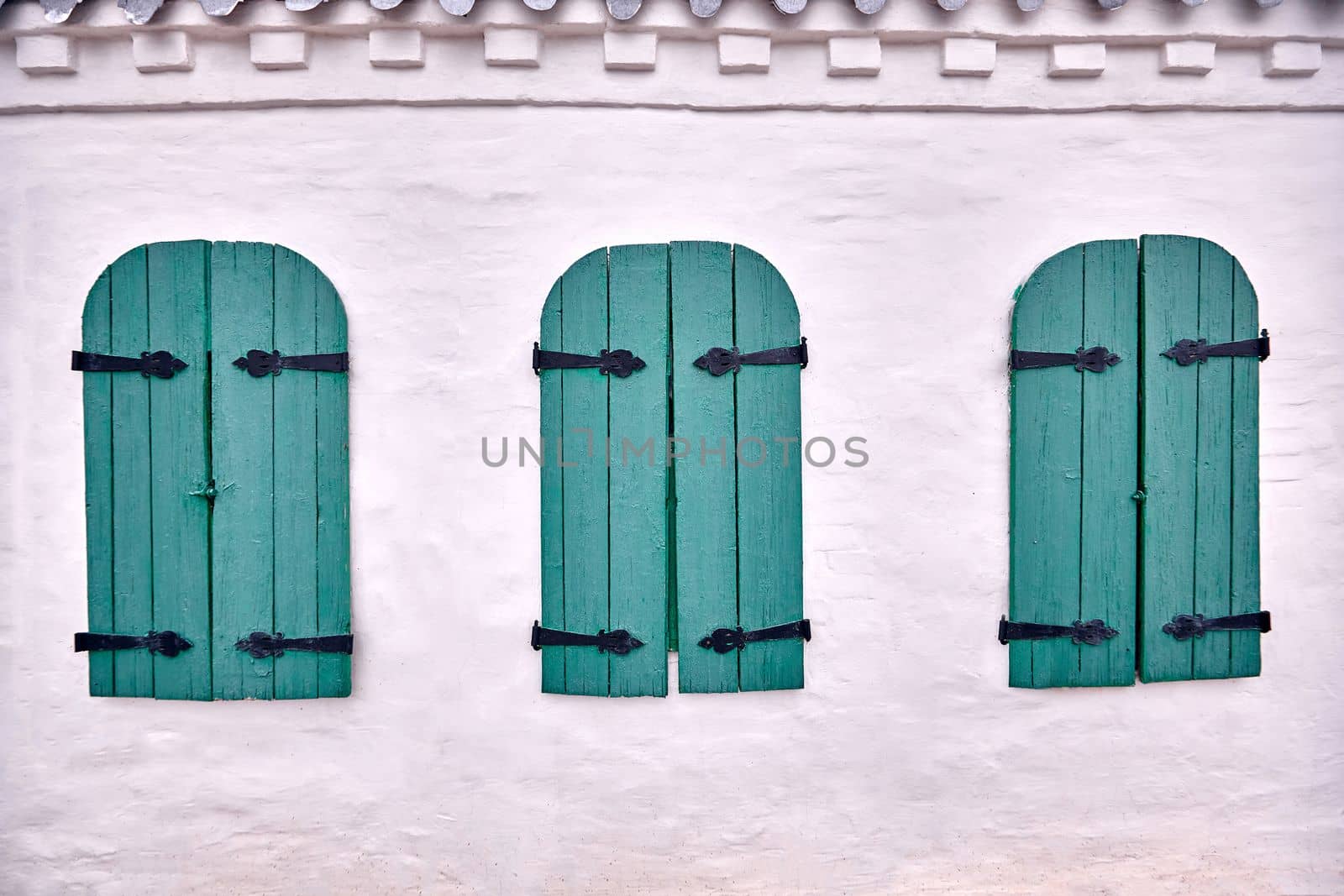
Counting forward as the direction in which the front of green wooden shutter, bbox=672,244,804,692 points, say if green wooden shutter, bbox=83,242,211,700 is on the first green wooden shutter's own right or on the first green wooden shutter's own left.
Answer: on the first green wooden shutter's own right

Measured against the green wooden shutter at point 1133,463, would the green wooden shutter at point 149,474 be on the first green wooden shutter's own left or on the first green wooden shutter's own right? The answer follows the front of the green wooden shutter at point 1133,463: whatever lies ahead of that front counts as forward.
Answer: on the first green wooden shutter's own right

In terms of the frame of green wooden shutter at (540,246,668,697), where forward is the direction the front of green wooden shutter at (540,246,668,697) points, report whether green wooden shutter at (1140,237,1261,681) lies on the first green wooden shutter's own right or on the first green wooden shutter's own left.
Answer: on the first green wooden shutter's own left

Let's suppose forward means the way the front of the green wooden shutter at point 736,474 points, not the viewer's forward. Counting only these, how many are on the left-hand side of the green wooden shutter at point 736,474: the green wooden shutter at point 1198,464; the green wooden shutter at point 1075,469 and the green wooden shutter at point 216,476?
2

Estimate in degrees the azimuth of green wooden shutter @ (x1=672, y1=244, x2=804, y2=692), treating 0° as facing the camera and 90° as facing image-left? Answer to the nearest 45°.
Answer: approximately 0°

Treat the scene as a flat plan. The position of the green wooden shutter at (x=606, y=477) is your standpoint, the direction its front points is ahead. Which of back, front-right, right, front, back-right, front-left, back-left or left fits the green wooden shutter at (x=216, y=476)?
right

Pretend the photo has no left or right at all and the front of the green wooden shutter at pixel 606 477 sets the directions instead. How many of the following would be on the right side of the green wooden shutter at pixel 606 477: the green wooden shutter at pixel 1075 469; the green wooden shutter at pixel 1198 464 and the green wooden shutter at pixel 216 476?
1
